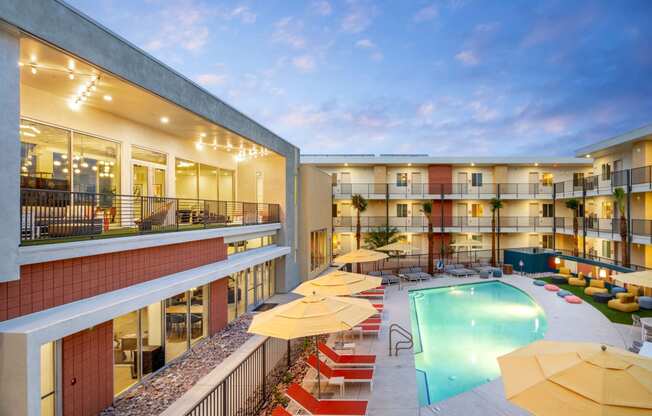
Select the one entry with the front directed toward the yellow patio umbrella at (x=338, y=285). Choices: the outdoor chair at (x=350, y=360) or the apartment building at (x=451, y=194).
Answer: the apartment building

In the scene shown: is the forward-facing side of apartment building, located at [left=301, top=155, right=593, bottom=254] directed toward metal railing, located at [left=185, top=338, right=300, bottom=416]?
yes

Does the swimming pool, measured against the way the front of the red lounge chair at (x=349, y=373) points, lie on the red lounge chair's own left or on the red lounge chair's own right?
on the red lounge chair's own left

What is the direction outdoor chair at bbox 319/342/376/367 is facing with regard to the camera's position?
facing to the right of the viewer

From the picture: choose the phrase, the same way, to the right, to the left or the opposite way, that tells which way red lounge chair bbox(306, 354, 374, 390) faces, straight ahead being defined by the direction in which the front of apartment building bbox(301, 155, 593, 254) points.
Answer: to the left

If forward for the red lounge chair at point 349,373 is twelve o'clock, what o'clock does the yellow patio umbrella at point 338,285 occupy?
The yellow patio umbrella is roughly at 9 o'clock from the red lounge chair.

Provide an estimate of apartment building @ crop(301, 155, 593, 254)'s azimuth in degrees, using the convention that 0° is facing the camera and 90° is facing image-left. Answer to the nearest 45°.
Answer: approximately 0°

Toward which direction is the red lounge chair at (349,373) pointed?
to the viewer's right

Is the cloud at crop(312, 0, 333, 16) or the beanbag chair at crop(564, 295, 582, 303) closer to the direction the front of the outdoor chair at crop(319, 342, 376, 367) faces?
the beanbag chair

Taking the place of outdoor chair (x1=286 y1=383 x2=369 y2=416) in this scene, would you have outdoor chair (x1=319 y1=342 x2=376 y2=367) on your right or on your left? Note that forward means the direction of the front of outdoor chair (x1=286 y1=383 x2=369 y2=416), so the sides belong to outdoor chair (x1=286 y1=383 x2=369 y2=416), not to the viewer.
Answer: on your left

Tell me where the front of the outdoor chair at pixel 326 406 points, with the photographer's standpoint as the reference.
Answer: facing to the right of the viewer

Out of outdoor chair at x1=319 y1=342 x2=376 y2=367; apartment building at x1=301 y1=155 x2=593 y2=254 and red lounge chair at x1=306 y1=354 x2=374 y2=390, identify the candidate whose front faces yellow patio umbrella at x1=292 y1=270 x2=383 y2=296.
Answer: the apartment building
